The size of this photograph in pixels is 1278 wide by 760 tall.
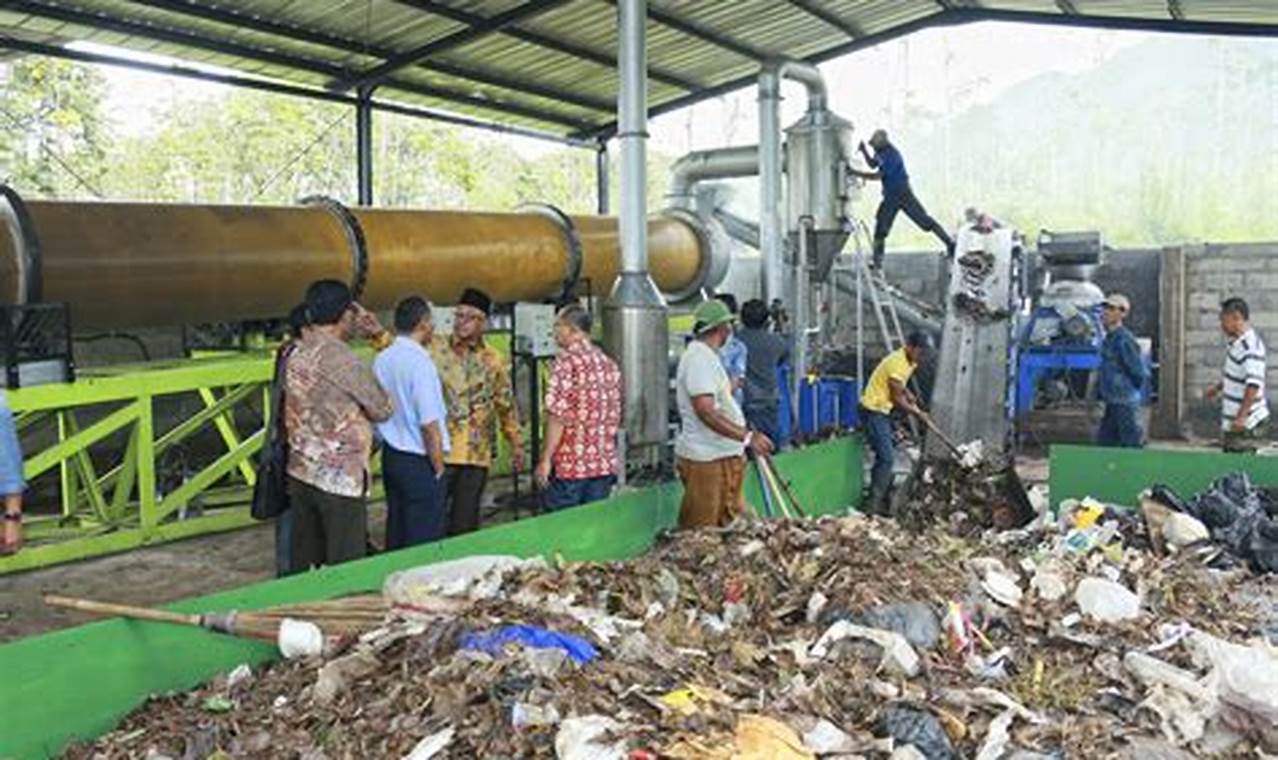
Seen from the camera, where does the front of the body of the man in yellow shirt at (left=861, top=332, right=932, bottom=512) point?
to the viewer's right

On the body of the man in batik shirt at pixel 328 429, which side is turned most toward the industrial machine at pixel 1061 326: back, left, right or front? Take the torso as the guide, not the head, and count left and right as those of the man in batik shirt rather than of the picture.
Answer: front

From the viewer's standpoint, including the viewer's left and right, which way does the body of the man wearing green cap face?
facing to the right of the viewer

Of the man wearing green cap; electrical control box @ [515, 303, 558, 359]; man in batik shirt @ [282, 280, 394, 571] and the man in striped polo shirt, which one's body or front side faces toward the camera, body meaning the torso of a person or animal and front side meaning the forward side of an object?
the electrical control box

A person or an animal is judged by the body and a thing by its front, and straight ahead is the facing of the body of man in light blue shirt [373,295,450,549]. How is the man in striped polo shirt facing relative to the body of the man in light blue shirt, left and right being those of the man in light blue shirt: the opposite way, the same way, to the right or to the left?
to the left

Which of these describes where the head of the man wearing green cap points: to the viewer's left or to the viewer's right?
to the viewer's right

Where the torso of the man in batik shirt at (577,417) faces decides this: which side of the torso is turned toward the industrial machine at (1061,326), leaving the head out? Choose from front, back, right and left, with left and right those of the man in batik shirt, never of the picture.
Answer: right

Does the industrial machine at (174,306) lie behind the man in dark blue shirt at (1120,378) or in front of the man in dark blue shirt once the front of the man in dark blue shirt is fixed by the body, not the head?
in front

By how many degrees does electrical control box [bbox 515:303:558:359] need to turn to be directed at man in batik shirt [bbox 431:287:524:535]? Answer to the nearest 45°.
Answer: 0° — it already faces them

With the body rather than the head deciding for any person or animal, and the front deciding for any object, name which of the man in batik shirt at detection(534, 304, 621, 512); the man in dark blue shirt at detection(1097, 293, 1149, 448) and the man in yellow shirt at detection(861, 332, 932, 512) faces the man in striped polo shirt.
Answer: the man in yellow shirt

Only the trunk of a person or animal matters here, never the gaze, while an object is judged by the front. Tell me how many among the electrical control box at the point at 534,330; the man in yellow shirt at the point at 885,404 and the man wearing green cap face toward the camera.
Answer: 1

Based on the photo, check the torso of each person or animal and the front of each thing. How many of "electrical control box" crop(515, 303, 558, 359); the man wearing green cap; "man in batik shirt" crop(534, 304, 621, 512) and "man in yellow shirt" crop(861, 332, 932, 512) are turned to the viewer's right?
2

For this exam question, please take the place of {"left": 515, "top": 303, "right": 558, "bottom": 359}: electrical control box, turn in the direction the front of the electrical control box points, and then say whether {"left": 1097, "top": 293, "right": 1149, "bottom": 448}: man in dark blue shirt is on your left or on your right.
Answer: on your left

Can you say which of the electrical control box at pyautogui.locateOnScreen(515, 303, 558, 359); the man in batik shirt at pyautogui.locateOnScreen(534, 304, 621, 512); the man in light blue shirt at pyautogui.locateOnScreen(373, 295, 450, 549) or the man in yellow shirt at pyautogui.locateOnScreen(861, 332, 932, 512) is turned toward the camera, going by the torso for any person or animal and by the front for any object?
the electrical control box

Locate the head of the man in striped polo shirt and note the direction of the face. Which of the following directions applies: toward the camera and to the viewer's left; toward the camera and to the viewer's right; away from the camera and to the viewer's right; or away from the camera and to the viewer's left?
toward the camera and to the viewer's left
